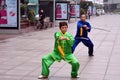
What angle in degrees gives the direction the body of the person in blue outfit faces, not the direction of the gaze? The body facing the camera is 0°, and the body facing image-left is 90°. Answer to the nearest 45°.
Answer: approximately 0°

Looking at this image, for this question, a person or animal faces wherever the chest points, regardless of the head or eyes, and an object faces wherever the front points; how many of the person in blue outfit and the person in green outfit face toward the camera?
2

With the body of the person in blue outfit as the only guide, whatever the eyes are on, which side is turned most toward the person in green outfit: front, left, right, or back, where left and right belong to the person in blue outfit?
front

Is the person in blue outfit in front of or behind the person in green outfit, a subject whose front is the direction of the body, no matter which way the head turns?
behind
